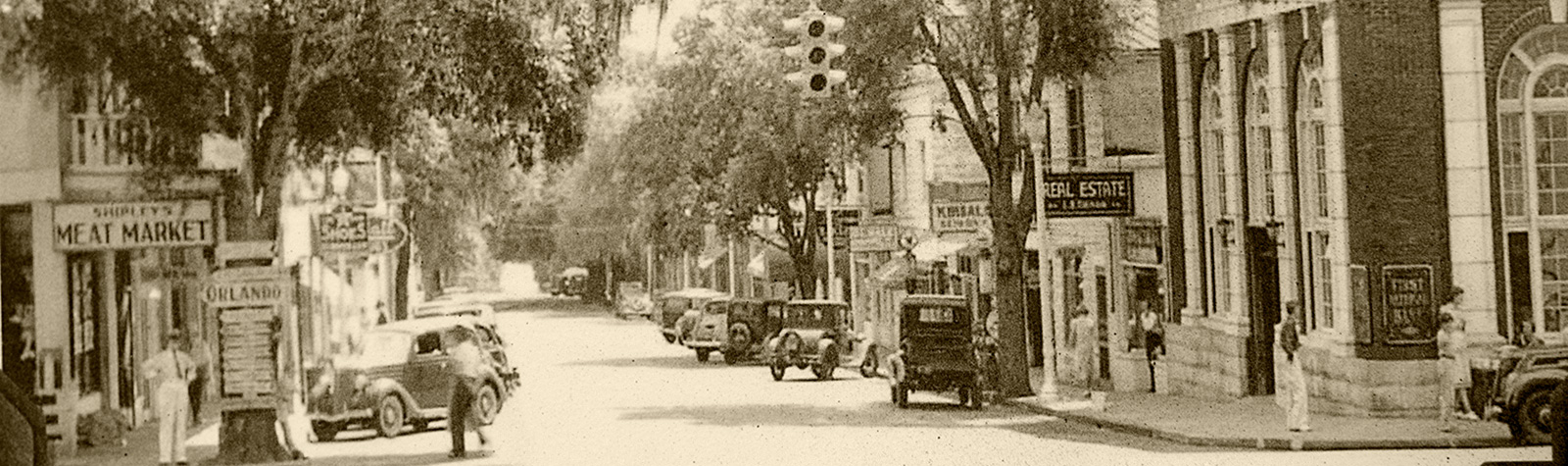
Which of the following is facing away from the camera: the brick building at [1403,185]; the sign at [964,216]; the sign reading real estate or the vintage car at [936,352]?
the vintage car

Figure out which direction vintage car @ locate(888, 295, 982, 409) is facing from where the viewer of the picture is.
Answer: facing away from the viewer

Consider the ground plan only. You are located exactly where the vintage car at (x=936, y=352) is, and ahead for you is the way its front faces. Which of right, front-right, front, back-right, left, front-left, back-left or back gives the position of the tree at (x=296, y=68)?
back-left

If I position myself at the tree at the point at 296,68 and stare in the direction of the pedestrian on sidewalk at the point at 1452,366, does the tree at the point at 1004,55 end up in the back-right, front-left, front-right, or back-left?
front-left

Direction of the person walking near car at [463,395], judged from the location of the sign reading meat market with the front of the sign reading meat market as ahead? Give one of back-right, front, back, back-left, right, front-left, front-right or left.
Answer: front-left

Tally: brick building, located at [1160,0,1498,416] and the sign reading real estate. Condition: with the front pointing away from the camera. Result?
0

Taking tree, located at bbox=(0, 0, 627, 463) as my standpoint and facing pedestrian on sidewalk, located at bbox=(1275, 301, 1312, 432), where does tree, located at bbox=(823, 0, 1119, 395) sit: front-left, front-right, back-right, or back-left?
front-left

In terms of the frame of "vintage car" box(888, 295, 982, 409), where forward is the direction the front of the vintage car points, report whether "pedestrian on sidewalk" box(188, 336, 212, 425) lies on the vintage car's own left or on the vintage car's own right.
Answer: on the vintage car's own left

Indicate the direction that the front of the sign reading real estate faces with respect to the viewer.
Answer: facing the viewer

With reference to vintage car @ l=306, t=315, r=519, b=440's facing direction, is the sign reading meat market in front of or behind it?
in front

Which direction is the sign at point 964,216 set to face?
toward the camera

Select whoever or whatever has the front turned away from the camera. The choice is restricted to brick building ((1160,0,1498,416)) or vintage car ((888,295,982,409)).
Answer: the vintage car
